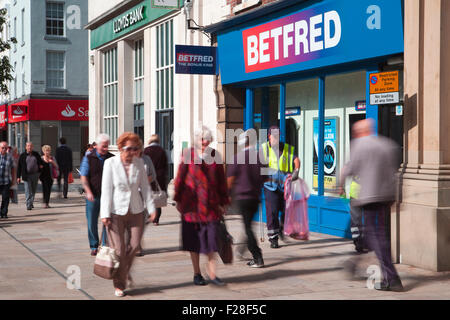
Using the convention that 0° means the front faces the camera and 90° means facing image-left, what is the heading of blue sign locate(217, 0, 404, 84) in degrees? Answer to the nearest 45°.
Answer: approximately 45°

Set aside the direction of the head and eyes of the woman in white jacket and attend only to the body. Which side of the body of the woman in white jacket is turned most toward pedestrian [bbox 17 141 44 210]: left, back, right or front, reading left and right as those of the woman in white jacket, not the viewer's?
back

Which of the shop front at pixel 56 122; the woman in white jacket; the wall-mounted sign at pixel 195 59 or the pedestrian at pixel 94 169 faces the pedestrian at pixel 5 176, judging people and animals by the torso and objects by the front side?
the shop front

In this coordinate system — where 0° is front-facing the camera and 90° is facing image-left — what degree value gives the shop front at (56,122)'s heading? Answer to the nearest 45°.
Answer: approximately 0°

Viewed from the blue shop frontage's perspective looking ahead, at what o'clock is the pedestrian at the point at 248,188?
The pedestrian is roughly at 11 o'clock from the blue shop frontage.

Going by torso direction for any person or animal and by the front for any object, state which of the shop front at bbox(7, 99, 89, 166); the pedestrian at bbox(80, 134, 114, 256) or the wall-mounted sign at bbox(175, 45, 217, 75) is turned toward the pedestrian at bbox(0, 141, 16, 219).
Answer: the shop front

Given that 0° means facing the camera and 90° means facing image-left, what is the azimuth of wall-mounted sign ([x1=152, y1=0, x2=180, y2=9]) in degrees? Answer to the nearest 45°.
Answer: approximately 0°
